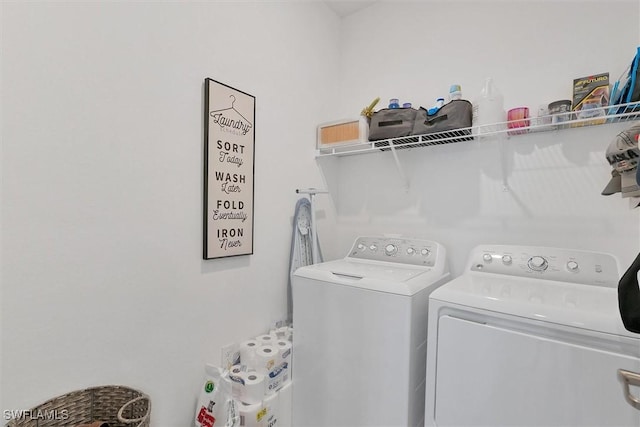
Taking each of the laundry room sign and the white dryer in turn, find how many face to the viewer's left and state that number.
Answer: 0

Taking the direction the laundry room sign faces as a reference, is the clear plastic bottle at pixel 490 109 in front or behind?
in front

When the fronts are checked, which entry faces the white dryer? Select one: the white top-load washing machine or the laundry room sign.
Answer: the laundry room sign

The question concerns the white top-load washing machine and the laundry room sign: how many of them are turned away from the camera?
0

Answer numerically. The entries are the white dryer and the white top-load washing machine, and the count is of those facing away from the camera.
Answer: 0

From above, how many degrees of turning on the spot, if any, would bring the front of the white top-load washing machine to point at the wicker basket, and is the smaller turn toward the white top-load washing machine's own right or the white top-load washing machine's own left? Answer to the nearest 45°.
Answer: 0° — it already faces it

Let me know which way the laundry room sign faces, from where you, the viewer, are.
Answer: facing the viewer and to the right of the viewer

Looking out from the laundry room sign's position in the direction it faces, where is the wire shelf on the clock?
The wire shelf is roughly at 11 o'clock from the laundry room sign.

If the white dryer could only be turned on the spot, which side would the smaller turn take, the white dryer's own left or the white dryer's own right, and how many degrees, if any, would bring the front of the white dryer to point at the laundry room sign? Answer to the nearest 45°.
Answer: approximately 90° to the white dryer's own right

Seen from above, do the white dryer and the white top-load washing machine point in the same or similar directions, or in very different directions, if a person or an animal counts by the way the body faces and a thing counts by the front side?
same or similar directions

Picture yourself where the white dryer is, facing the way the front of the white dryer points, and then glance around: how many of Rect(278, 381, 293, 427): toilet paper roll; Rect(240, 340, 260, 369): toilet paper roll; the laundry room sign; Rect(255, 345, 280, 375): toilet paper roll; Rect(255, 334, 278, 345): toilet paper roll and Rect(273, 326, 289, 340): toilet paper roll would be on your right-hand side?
6

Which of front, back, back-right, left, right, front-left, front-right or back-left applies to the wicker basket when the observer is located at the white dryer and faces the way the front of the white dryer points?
front-right

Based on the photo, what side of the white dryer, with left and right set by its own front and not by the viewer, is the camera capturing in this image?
front

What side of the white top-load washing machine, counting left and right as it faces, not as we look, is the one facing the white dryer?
left

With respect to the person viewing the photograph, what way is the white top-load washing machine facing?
facing the viewer and to the left of the viewer

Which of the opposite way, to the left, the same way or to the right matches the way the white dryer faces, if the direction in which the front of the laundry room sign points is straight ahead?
to the right
